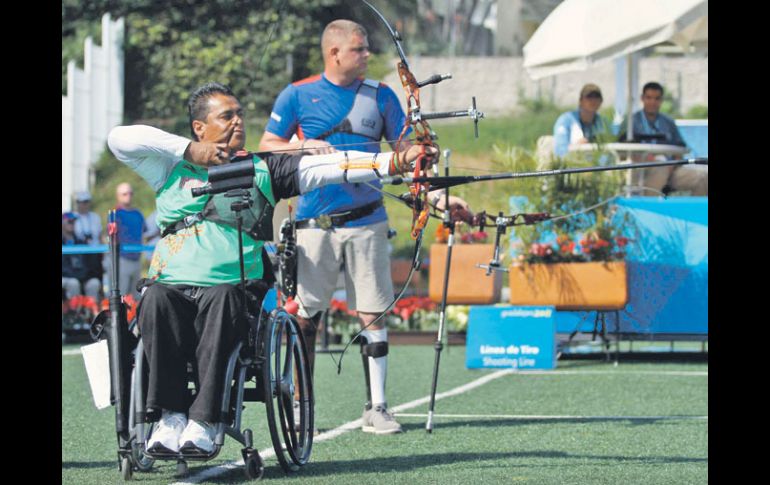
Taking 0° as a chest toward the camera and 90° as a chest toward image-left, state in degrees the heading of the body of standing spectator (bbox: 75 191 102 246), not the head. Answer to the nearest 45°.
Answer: approximately 0°

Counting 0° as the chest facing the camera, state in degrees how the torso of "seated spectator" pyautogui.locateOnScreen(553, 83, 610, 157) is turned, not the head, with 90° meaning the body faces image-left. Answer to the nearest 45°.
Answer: approximately 315°

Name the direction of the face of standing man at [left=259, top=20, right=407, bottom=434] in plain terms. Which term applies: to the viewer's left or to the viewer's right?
to the viewer's right

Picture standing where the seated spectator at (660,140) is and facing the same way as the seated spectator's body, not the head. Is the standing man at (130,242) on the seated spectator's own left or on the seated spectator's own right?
on the seated spectator's own right

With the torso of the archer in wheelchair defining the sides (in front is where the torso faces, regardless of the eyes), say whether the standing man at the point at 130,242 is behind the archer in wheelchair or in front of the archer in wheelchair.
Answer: behind

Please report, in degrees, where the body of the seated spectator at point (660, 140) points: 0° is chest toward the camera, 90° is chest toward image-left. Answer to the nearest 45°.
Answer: approximately 0°

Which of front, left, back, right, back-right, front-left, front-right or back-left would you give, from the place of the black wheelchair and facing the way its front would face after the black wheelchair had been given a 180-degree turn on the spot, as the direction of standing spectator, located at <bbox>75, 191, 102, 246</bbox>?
front
